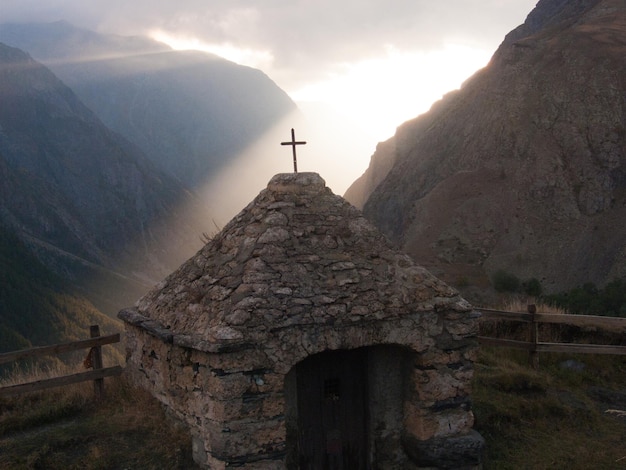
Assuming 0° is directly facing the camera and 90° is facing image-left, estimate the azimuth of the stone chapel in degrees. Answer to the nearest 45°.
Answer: approximately 315°

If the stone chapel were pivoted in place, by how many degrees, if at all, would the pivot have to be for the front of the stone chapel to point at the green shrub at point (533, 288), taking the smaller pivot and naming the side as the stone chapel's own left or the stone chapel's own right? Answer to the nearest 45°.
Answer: approximately 90° to the stone chapel's own left

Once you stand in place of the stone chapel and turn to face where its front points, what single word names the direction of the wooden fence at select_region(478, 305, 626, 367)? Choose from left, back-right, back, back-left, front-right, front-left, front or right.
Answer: left

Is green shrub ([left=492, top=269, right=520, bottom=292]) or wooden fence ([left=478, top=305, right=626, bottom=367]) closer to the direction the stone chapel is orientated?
the wooden fence

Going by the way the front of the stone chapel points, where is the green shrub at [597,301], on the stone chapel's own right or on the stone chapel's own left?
on the stone chapel's own left
